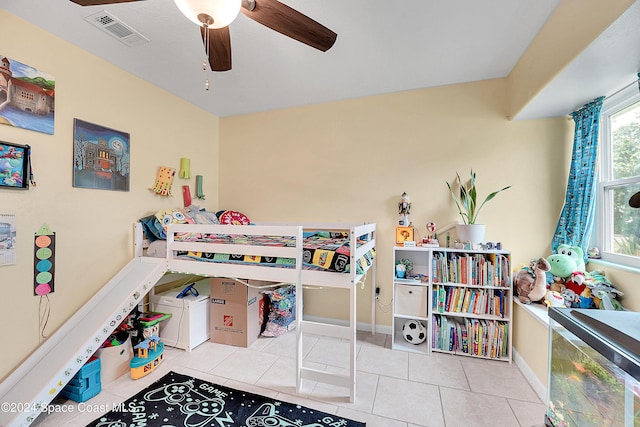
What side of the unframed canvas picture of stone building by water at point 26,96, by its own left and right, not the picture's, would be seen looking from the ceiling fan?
front

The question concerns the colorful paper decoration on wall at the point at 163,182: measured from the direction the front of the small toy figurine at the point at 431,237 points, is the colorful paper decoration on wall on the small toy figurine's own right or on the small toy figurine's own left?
on the small toy figurine's own right

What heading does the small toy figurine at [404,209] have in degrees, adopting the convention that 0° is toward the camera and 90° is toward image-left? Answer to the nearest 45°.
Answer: approximately 0°

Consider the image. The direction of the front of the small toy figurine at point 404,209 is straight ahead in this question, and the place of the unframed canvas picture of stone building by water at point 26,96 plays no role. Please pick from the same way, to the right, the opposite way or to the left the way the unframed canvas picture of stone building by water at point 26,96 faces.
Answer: to the left

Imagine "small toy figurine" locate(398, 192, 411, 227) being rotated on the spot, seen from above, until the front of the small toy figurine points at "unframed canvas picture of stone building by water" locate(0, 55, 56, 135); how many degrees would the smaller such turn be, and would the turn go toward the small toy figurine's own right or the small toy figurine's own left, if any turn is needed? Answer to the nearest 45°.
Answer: approximately 45° to the small toy figurine's own right

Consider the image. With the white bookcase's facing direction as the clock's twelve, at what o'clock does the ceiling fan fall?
The ceiling fan is roughly at 1 o'clock from the white bookcase.

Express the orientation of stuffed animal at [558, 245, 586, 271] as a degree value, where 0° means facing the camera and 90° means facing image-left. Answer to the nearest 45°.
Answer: approximately 45°

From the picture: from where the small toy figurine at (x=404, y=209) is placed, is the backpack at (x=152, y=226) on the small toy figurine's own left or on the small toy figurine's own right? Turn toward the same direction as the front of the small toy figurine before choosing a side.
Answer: on the small toy figurine's own right

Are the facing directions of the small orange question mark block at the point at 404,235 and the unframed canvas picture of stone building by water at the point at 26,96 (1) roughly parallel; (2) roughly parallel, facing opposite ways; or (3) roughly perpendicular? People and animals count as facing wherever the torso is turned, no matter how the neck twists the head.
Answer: roughly perpendicular
